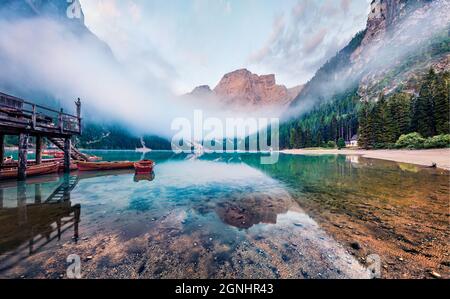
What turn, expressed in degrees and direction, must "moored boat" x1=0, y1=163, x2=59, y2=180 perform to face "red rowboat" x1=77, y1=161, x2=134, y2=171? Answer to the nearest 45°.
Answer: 0° — it already faces it

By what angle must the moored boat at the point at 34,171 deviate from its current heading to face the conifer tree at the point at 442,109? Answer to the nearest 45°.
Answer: approximately 45° to its right

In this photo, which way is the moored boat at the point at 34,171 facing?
to the viewer's right
